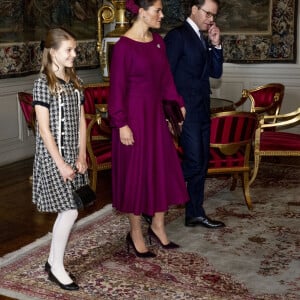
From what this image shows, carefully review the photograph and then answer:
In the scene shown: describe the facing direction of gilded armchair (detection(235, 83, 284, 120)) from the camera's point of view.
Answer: facing the viewer and to the left of the viewer

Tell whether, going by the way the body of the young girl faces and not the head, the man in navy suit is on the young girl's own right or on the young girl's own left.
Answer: on the young girl's own left

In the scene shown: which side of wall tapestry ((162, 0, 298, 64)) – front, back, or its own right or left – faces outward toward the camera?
front

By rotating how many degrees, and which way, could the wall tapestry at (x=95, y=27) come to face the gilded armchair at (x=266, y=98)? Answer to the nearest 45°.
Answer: approximately 45° to its left

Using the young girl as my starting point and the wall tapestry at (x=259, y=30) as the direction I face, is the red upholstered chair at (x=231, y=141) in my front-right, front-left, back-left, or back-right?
front-right

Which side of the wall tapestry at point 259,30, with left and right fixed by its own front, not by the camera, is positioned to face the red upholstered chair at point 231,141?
front

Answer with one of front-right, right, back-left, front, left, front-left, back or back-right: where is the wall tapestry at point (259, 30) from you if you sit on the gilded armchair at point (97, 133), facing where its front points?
left

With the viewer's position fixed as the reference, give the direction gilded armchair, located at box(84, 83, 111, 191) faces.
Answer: facing the viewer and to the right of the viewer

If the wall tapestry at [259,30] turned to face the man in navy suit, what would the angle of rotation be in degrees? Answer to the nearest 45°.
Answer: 0° — it already faces them

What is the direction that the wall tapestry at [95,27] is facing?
toward the camera

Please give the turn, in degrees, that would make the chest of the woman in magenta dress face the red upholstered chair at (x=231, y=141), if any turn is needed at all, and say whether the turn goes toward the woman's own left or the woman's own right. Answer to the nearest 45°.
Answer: approximately 90° to the woman's own left

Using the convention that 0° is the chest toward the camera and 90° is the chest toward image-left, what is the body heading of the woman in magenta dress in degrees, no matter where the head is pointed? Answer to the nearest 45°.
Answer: approximately 315°

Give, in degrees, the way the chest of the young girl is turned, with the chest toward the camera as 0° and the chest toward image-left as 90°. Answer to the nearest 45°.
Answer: approximately 315°

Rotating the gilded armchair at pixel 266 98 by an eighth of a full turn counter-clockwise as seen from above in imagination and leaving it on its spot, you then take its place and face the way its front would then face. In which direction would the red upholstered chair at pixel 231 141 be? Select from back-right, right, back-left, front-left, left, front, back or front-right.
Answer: front

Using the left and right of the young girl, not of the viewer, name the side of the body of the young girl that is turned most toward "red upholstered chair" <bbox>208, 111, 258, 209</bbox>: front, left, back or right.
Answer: left
